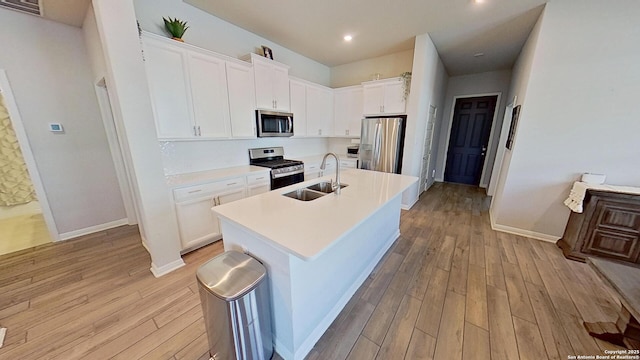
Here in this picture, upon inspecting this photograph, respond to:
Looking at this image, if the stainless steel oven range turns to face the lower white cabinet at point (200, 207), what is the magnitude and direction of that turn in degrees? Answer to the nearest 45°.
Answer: approximately 90° to its right

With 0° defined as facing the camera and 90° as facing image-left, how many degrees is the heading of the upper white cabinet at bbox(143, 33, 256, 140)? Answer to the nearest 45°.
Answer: approximately 315°

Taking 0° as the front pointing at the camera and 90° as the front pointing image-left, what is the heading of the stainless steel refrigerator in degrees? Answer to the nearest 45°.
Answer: approximately 0°

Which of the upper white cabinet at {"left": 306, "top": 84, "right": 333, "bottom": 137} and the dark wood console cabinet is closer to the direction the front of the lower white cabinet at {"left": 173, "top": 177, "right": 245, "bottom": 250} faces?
the dark wood console cabinet

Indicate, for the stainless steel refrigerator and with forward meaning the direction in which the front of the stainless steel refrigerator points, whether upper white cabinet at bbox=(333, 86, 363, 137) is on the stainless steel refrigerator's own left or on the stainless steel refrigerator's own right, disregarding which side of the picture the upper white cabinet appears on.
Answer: on the stainless steel refrigerator's own right

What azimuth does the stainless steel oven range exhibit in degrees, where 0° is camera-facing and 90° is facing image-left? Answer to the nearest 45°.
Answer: approximately 315°

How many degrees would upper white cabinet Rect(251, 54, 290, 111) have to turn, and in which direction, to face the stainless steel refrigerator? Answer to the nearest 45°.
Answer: approximately 45° to its left

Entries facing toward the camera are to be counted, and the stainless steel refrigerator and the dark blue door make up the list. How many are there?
2
